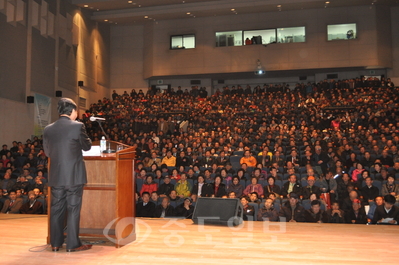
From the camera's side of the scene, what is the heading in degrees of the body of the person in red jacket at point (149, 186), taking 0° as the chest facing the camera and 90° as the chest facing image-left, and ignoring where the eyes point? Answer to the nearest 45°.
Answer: approximately 0°

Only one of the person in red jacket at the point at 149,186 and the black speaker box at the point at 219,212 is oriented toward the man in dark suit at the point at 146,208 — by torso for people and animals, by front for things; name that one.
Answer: the person in red jacket

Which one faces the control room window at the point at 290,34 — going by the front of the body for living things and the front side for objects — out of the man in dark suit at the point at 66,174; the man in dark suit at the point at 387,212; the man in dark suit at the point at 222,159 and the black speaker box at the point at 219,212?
the man in dark suit at the point at 66,174

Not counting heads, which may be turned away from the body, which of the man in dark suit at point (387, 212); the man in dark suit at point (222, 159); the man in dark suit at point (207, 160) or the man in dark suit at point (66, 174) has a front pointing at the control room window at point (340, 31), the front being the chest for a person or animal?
the man in dark suit at point (66, 174)

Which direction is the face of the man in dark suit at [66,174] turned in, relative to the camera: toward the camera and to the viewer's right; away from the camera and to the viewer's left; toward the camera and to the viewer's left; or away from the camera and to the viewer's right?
away from the camera and to the viewer's right

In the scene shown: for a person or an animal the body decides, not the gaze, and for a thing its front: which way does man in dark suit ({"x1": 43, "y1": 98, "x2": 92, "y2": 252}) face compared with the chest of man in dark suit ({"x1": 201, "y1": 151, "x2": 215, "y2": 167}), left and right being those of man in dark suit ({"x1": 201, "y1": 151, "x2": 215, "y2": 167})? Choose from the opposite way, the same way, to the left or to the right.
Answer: the opposite way

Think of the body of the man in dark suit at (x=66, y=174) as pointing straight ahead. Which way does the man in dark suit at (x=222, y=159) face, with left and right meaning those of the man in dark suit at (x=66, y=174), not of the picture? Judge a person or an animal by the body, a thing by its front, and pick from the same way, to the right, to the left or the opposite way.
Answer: the opposite way

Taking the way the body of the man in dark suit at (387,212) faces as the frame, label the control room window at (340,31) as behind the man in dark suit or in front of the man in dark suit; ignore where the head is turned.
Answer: behind

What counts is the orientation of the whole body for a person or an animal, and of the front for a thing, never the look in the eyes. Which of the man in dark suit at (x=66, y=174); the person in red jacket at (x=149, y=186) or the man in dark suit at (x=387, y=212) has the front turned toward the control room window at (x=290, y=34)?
the man in dark suit at (x=66, y=174)

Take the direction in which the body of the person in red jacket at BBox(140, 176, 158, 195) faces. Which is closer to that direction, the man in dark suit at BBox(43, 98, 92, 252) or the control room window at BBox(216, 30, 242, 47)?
the man in dark suit

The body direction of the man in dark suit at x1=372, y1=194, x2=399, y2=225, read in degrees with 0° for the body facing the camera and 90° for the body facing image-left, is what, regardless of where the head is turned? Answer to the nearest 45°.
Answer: approximately 0°
